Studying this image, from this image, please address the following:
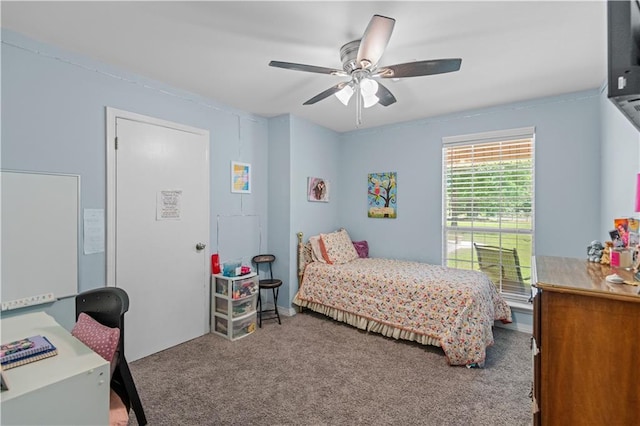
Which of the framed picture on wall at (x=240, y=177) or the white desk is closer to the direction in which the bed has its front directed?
the white desk

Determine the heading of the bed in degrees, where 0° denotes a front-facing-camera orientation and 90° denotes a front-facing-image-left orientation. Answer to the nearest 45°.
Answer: approximately 315°

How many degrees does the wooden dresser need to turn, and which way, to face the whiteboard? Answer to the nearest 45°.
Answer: approximately 45° to its left

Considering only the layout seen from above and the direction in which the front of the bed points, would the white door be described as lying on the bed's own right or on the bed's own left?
on the bed's own right

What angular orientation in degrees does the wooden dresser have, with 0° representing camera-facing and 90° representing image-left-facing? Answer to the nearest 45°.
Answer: approximately 90°

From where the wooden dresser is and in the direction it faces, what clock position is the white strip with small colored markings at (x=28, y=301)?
The white strip with small colored markings is roughly at 11 o'clock from the wooden dresser.

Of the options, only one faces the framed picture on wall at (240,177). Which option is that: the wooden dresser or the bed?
the wooden dresser

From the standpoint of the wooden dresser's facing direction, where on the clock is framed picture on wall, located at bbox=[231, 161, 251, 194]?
The framed picture on wall is roughly at 12 o'clock from the wooden dresser.

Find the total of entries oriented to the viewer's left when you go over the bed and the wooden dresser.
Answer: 1

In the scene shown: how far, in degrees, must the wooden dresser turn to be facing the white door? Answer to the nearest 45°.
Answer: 0° — it already faces it

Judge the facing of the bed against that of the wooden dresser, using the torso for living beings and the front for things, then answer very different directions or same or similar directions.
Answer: very different directions

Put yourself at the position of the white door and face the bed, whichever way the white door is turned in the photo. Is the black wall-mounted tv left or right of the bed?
right
